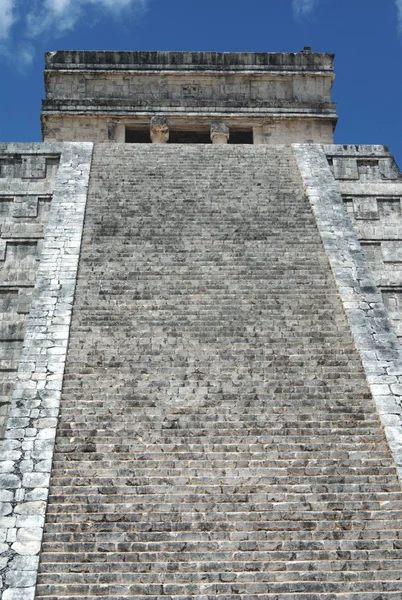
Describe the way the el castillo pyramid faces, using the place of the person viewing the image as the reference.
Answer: facing the viewer
